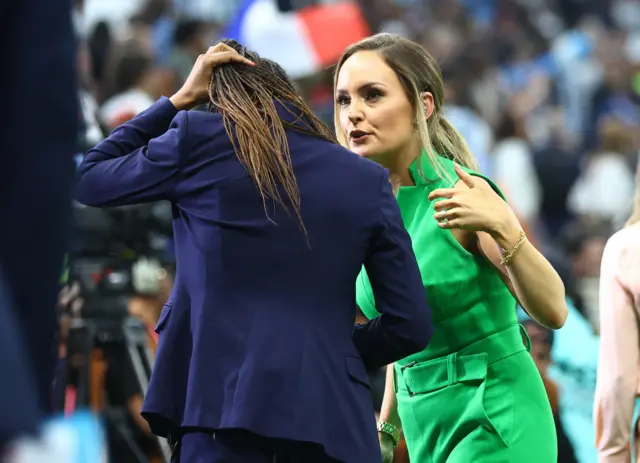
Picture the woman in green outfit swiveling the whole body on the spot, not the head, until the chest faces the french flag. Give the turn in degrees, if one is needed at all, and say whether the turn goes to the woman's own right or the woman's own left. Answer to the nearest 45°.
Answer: approximately 135° to the woman's own right

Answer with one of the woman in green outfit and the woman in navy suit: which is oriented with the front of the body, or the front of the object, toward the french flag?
the woman in navy suit

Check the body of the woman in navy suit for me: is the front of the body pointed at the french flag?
yes

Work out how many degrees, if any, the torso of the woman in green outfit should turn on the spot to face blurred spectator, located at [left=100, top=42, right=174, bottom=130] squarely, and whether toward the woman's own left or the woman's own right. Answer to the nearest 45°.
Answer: approximately 90° to the woman's own right

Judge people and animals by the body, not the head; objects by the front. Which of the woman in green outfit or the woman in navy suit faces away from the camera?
the woman in navy suit

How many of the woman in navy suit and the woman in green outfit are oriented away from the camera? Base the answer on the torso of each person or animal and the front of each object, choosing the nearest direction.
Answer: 1

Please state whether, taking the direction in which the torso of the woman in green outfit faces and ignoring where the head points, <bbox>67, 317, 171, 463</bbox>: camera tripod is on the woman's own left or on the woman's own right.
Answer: on the woman's own right

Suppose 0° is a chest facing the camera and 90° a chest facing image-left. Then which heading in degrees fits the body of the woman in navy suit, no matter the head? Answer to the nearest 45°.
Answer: approximately 180°

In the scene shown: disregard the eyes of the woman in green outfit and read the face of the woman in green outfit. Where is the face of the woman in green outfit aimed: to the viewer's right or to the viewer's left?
to the viewer's left

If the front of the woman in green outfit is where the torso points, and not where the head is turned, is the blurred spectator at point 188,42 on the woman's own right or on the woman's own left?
on the woman's own right

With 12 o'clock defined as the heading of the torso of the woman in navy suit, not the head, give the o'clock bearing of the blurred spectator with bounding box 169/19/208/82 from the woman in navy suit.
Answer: The blurred spectator is roughly at 12 o'clock from the woman in navy suit.
